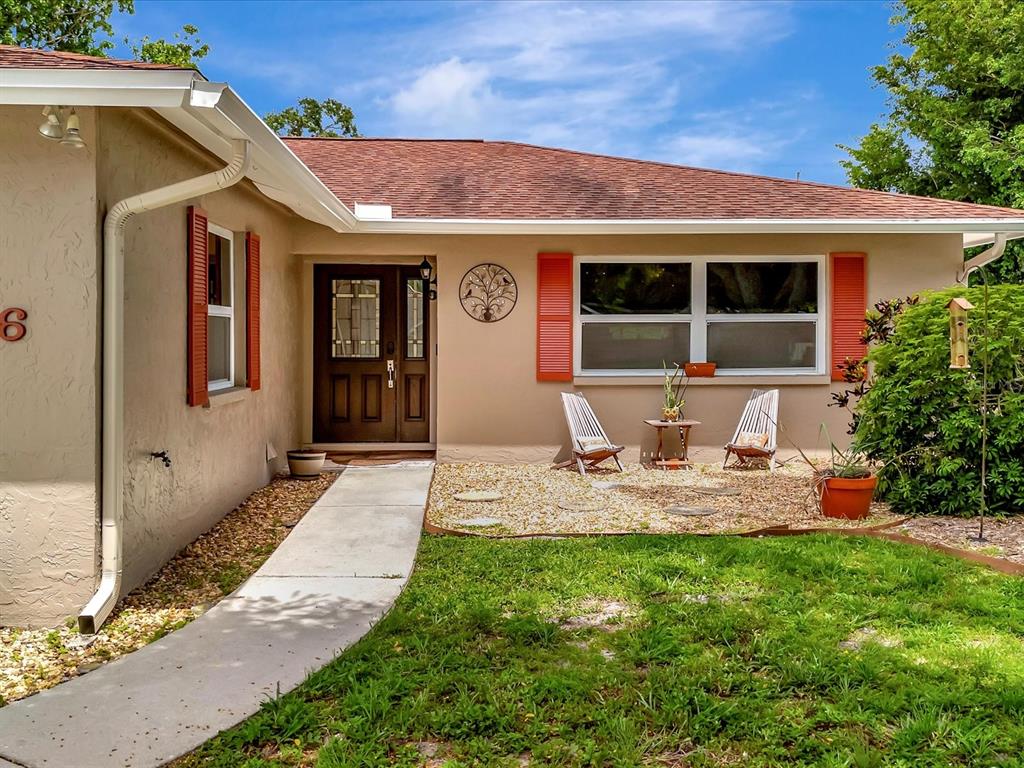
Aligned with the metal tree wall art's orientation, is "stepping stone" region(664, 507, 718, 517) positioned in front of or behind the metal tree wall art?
in front

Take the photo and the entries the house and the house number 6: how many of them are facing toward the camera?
2

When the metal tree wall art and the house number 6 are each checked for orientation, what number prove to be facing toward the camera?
2

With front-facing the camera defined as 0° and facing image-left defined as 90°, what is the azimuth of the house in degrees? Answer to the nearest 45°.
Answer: approximately 0°

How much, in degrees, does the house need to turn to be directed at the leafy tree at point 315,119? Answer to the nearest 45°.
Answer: approximately 180°

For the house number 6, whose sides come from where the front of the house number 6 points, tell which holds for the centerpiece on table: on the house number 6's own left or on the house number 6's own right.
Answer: on the house number 6's own left

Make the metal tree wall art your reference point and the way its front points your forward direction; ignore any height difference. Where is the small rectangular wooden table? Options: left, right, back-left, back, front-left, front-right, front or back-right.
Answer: left

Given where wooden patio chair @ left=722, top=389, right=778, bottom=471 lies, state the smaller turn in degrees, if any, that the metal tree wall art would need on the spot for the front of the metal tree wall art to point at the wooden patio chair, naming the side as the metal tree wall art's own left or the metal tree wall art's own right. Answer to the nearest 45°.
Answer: approximately 90° to the metal tree wall art's own left

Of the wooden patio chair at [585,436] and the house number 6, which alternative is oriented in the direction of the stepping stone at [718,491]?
the wooden patio chair

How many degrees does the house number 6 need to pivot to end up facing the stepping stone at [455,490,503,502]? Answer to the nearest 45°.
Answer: approximately 135° to its left

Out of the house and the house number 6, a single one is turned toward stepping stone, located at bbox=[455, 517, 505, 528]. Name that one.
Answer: the house
